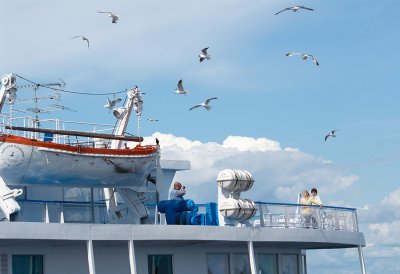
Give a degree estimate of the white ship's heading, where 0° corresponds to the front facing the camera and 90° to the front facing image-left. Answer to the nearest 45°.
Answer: approximately 90°
